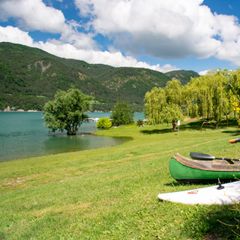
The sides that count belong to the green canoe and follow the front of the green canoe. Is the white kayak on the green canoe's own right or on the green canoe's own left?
on the green canoe's own left

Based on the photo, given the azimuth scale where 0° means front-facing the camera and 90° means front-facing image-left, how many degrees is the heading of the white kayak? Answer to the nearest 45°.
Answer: approximately 90°

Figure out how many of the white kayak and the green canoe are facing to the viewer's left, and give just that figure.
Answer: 2

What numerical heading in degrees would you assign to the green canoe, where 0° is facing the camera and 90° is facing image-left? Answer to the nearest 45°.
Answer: approximately 90°

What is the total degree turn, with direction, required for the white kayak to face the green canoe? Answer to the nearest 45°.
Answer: approximately 90° to its right
